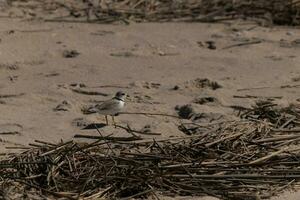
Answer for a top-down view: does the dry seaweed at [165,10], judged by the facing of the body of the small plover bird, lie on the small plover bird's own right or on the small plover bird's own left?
on the small plover bird's own left

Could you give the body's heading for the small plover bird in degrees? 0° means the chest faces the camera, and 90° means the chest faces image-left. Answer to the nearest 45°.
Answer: approximately 270°

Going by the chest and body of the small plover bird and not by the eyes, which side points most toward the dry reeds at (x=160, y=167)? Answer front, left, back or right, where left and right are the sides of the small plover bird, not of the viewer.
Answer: right

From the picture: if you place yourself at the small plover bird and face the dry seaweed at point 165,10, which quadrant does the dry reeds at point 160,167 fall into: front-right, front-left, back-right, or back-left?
back-right
